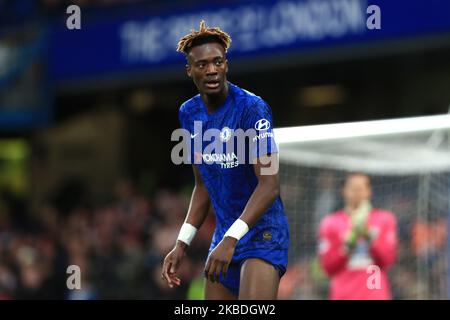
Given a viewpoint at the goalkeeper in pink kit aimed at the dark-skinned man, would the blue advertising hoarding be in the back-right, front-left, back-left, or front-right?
back-right

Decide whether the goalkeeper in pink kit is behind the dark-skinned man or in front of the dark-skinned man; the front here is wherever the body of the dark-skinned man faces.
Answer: behind

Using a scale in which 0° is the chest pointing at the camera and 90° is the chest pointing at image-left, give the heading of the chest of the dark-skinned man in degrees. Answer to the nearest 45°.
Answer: approximately 45°

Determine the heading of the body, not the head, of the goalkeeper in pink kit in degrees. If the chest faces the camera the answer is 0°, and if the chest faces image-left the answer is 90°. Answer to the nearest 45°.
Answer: approximately 0°

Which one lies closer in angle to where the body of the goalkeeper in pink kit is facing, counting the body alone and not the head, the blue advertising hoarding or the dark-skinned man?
the dark-skinned man

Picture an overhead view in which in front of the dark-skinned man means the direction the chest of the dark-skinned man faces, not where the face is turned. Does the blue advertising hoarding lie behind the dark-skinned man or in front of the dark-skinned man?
behind

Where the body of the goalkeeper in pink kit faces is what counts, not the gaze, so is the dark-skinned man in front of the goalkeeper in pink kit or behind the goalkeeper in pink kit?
in front

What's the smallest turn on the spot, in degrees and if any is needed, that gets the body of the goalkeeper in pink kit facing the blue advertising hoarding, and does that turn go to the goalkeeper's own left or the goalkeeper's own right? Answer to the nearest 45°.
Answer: approximately 180°
